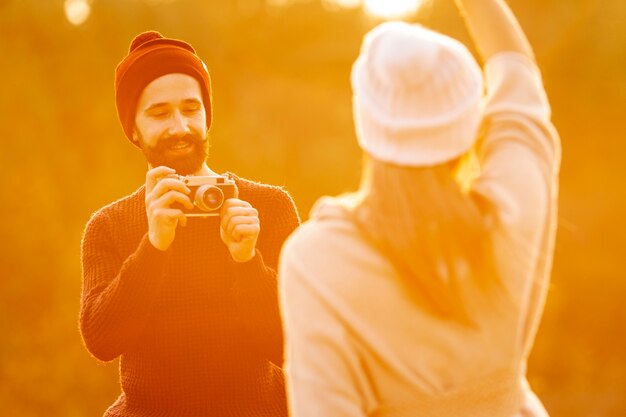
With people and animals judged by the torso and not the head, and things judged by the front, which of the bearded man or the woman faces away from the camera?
the woman

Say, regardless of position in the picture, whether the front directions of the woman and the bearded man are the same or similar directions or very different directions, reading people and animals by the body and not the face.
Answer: very different directions

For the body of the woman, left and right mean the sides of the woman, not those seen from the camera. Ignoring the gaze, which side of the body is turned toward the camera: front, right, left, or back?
back

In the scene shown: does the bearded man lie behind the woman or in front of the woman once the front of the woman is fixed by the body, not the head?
in front

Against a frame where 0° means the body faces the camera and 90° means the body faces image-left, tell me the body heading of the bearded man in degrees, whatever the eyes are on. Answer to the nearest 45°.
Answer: approximately 0°

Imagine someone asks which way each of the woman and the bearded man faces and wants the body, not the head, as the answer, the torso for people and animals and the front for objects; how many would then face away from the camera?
1

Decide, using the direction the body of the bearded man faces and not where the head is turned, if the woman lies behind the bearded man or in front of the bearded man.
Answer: in front
